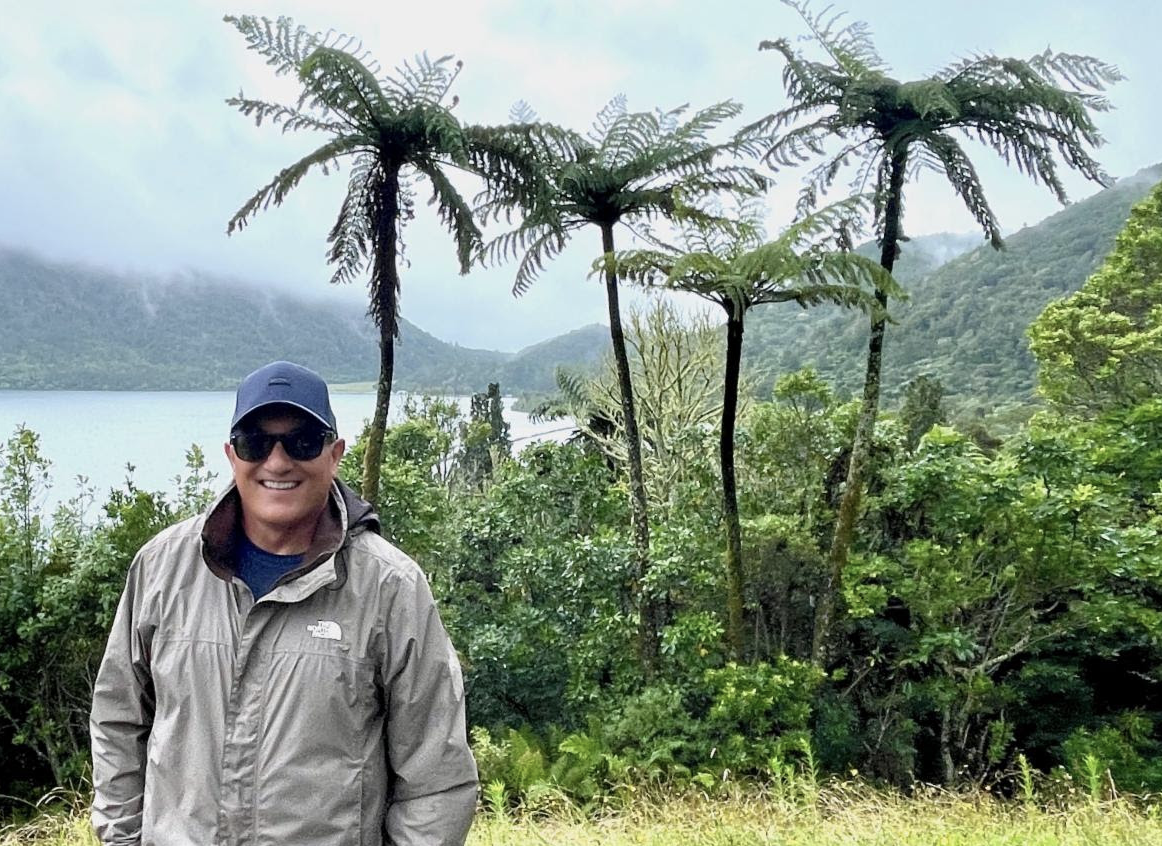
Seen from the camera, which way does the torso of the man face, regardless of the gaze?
toward the camera
